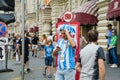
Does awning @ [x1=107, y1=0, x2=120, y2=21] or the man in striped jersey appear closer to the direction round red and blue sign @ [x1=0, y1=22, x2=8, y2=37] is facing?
the man in striped jersey

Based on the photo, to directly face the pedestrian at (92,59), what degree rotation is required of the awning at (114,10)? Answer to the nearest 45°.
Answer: approximately 45° to its left

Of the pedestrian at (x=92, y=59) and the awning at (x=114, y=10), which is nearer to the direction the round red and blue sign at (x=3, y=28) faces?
the pedestrian

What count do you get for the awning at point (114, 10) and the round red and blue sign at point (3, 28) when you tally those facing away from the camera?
0

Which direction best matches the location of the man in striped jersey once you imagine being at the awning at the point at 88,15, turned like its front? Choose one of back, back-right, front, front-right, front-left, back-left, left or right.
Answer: front-left

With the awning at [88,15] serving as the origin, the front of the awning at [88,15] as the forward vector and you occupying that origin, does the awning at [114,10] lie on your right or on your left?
on your left
